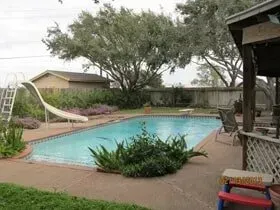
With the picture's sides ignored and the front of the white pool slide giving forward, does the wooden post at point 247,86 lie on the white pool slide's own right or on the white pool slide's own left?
on the white pool slide's own right

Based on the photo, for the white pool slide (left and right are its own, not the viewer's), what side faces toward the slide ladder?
back

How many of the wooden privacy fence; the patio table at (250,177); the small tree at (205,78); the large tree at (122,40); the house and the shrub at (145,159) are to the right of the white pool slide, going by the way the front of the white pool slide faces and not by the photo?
2

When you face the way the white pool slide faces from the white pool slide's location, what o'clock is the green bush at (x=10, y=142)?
The green bush is roughly at 3 o'clock from the white pool slide.

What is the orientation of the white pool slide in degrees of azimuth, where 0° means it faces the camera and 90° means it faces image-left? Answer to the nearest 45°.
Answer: approximately 270°

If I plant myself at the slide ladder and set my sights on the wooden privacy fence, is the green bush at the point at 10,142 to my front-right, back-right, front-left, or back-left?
back-right

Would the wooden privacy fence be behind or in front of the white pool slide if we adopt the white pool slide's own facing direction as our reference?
in front

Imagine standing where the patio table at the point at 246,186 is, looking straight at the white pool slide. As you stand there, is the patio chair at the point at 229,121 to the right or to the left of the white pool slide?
right

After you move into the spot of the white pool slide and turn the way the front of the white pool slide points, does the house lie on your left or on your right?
on your left

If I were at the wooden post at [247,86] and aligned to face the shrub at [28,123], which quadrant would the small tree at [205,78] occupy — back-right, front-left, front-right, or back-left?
front-right

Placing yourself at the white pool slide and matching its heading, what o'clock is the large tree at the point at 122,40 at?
The large tree is roughly at 10 o'clock from the white pool slide.

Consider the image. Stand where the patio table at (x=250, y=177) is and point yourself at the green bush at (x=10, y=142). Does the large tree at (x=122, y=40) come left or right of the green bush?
right

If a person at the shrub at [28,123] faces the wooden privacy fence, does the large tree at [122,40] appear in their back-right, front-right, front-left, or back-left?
front-left

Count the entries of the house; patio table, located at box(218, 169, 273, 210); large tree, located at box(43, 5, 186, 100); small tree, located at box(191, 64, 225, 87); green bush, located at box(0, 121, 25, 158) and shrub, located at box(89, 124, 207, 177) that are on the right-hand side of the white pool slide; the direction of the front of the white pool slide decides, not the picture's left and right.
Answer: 3

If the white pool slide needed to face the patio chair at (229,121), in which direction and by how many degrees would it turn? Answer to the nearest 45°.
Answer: approximately 45° to its right

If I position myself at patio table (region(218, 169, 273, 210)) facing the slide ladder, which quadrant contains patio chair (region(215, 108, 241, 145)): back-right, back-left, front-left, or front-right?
front-right
